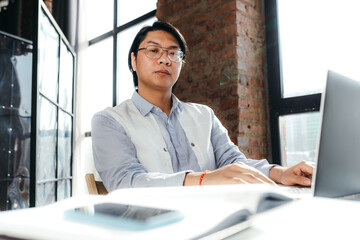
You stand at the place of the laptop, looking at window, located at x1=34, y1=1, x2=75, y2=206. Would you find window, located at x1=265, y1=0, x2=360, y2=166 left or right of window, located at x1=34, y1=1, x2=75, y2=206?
right

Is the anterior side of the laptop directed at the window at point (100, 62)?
yes

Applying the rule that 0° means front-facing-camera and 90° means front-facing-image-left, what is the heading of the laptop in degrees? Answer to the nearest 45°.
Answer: approximately 135°

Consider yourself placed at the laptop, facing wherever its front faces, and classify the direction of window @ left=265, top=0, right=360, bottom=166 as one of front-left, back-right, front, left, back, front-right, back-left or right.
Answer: front-right

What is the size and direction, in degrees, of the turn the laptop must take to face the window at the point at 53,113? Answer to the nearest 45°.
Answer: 0° — it already faces it
